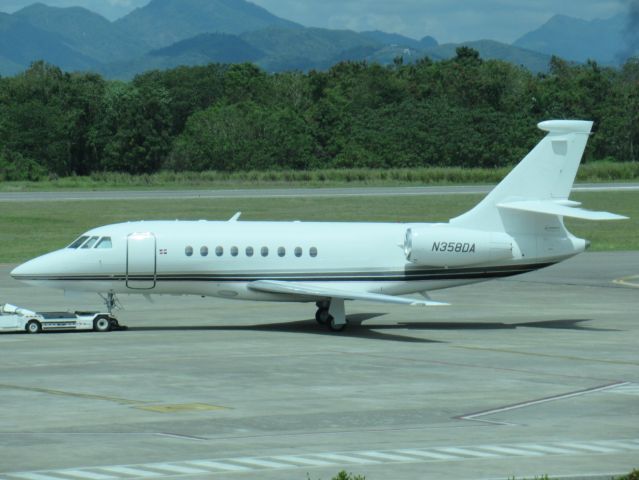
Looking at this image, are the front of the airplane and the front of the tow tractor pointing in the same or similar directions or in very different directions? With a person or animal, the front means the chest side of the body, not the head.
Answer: same or similar directions

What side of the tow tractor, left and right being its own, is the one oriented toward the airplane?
back

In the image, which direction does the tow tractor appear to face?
to the viewer's left

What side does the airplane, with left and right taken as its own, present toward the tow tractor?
front

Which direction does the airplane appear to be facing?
to the viewer's left
